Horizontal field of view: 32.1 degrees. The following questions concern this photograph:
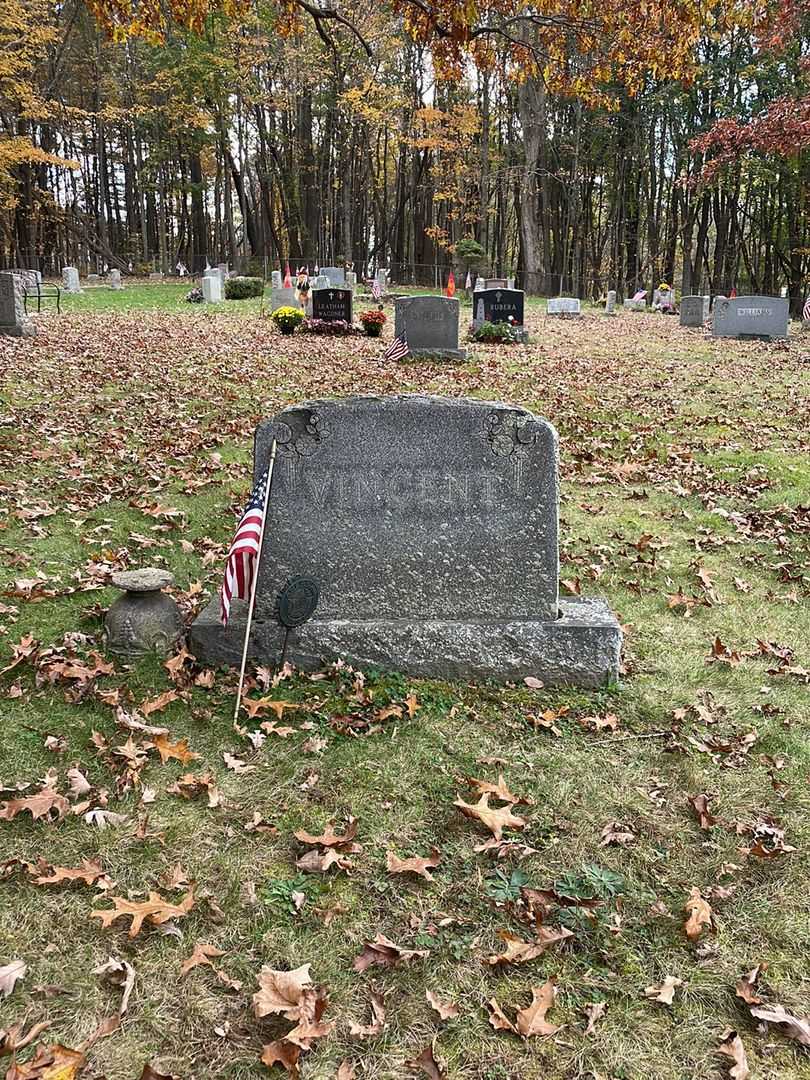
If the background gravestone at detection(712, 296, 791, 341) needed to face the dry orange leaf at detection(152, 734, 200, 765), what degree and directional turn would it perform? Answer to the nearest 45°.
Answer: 0° — it already faces it

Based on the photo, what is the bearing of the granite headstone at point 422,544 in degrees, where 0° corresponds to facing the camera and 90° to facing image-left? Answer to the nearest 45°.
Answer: approximately 0°

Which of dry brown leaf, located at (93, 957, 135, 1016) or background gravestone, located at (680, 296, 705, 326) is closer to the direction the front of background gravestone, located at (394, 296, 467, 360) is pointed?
the dry brown leaf

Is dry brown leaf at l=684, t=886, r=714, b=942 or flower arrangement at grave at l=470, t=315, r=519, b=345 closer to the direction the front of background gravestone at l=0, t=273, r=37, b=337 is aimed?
the dry brown leaf

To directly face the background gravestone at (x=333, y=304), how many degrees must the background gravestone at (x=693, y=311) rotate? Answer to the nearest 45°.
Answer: approximately 45° to its right

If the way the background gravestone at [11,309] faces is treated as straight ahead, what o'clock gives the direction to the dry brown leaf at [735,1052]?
The dry brown leaf is roughly at 12 o'clock from the background gravestone.

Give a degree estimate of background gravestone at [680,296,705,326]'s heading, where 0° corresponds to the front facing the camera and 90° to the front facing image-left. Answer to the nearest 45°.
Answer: approximately 0°

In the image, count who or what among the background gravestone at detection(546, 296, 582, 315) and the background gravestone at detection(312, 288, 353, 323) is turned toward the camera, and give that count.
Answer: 2
